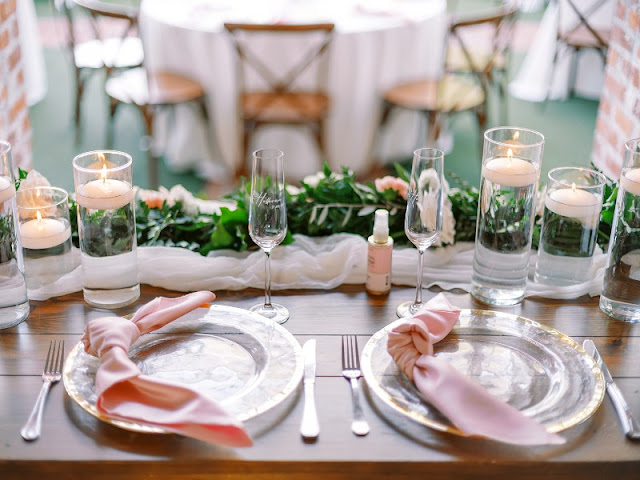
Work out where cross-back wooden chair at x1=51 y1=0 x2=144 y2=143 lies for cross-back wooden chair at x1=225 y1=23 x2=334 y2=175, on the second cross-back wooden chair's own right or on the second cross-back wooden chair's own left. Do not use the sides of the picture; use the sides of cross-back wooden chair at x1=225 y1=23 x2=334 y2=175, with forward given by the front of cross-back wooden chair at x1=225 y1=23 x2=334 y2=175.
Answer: on the second cross-back wooden chair's own left

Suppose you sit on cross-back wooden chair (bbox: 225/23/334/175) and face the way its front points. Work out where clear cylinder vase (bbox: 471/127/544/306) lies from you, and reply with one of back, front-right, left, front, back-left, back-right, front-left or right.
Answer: back

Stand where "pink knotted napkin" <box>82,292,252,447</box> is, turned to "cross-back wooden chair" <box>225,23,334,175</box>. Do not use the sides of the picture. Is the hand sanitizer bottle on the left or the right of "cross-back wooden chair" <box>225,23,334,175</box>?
right

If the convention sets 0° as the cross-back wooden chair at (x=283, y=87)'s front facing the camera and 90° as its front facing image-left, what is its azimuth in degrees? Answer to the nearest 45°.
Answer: approximately 180°

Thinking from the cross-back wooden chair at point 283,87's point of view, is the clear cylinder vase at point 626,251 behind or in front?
behind

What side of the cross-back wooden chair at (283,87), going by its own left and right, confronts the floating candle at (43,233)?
back

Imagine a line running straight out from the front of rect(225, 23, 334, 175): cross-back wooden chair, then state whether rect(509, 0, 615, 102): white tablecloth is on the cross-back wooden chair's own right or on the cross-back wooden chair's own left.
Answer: on the cross-back wooden chair's own right

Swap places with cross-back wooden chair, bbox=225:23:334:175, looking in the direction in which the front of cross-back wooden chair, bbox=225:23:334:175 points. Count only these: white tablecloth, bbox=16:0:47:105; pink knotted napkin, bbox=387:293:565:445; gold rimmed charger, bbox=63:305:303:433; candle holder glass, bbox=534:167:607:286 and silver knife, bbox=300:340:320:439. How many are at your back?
4

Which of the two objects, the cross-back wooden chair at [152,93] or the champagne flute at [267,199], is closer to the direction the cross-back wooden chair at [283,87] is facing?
the cross-back wooden chair

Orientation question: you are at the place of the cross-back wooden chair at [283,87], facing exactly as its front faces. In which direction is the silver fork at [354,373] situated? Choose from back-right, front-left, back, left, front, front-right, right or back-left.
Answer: back

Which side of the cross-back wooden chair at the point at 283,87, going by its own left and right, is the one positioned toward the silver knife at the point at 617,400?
back

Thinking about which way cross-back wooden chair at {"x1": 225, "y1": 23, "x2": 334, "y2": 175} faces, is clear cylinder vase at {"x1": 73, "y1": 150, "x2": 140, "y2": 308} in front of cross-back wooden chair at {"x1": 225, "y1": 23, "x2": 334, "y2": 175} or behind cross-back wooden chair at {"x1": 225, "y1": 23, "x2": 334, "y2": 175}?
behind
